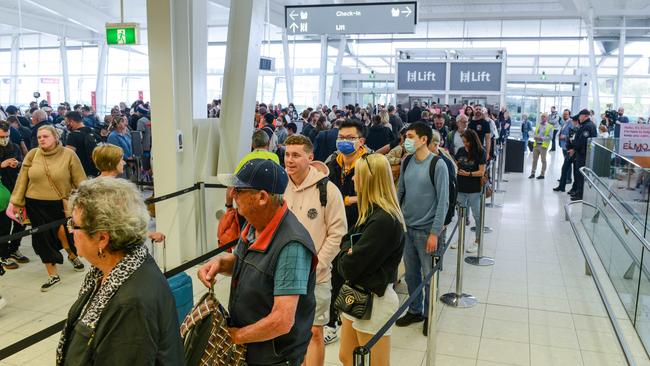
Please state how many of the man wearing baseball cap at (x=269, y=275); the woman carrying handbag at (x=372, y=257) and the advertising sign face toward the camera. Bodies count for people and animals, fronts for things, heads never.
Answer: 1

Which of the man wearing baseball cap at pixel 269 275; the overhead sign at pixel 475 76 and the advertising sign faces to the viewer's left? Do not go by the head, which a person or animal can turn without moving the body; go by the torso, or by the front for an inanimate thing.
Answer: the man wearing baseball cap

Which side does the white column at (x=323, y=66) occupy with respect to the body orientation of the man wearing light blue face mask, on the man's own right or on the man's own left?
on the man's own right

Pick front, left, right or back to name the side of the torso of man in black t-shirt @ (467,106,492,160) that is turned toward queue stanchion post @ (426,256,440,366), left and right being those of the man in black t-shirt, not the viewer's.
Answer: front

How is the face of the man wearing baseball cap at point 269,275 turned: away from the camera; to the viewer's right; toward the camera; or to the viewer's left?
to the viewer's left

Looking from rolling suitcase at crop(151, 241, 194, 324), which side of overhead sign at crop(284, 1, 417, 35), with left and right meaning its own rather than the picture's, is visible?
front

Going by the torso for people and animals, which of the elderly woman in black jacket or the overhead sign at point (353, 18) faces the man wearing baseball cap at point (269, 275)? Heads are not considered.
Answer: the overhead sign

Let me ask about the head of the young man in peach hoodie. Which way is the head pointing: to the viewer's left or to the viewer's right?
to the viewer's left

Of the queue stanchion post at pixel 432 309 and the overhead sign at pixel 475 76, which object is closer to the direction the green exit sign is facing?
the queue stanchion post

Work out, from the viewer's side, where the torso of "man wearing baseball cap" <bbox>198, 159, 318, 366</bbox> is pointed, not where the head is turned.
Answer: to the viewer's left

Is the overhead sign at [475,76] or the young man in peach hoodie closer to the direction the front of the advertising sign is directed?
the young man in peach hoodie
